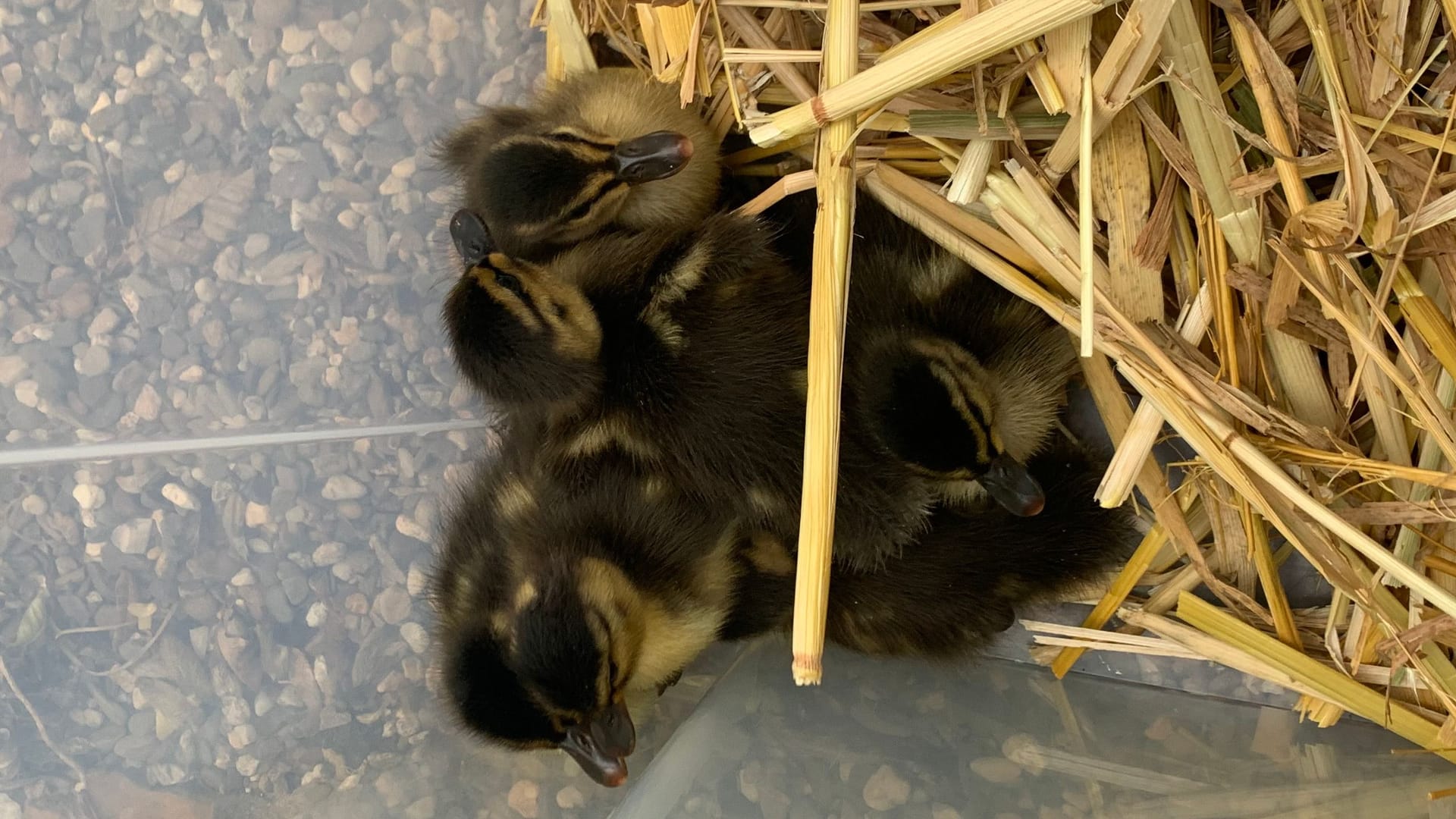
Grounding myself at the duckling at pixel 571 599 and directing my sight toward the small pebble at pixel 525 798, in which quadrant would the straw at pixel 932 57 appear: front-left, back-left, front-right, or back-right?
back-left

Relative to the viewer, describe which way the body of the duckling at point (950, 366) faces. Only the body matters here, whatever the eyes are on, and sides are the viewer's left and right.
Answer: facing the viewer and to the right of the viewer

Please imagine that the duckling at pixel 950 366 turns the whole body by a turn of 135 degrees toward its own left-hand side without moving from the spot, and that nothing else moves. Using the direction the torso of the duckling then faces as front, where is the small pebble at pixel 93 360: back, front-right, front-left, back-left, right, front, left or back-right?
left

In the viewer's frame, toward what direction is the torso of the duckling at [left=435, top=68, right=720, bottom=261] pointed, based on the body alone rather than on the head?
to the viewer's right
